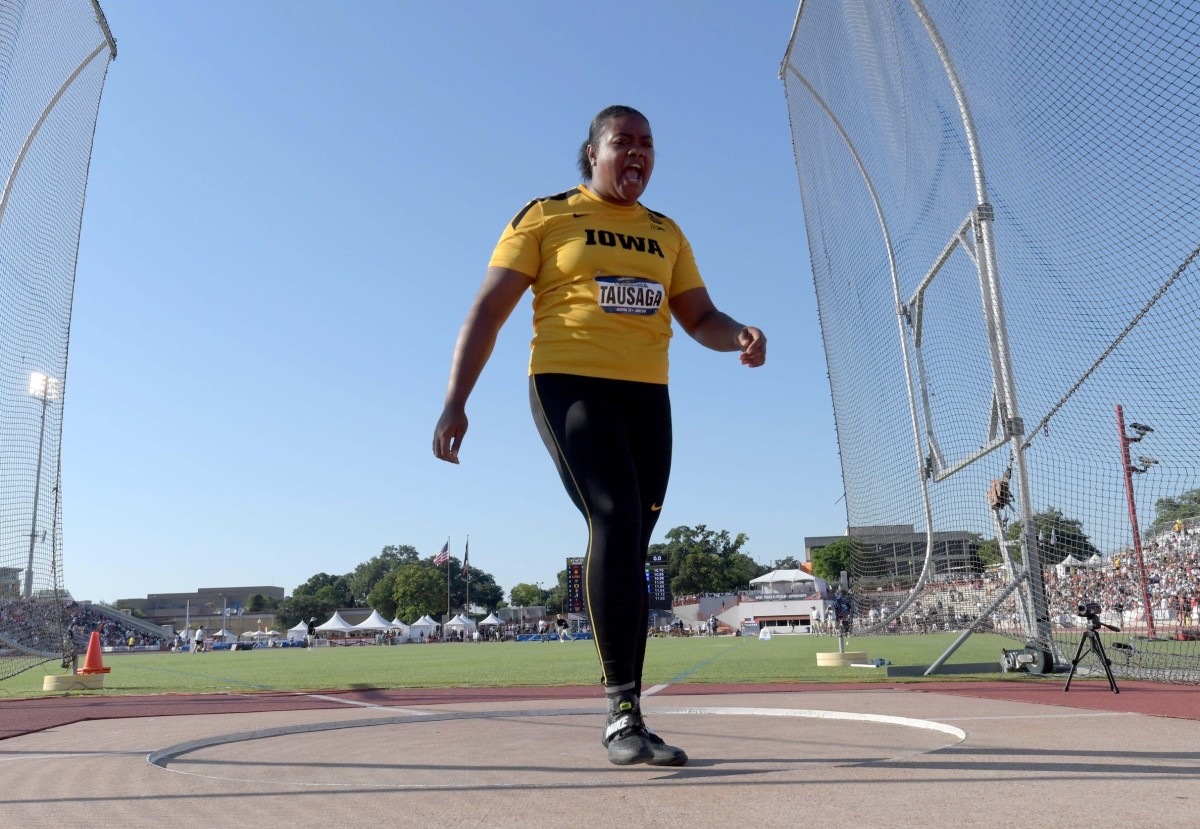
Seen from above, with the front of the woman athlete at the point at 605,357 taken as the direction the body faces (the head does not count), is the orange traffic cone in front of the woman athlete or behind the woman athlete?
behind

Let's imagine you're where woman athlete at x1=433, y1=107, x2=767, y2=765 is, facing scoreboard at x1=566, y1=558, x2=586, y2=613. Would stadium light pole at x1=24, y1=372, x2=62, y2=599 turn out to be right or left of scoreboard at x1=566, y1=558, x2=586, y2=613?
left

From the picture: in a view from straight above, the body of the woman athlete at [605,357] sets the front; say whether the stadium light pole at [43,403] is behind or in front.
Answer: behind

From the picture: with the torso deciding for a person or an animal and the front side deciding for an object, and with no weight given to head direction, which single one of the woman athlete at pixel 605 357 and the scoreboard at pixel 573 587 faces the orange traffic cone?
the scoreboard

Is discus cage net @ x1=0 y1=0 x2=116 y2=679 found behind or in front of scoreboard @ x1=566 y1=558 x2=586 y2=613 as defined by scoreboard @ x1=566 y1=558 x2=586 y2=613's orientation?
in front

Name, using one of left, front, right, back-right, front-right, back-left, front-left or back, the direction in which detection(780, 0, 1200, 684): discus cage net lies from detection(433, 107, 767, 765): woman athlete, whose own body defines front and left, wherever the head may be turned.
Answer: left

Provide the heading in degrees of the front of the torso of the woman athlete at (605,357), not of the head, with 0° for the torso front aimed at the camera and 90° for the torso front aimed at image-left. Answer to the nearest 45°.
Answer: approximately 315°

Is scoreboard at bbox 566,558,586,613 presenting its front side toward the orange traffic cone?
yes

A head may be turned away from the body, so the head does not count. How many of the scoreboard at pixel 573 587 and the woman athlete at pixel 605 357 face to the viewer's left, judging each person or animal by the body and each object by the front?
0
